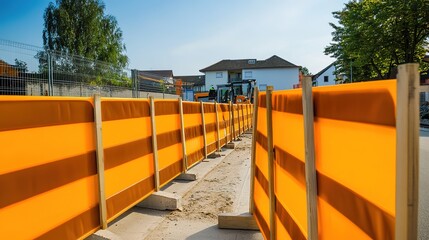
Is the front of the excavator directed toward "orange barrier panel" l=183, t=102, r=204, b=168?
no

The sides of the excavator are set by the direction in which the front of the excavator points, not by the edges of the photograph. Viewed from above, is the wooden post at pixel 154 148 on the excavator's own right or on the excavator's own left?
on the excavator's own right

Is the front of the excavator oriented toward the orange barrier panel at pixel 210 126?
no

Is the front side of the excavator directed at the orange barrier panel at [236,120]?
no

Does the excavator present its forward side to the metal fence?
no

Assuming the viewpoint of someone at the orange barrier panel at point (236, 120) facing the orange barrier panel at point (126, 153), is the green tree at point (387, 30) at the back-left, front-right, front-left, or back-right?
back-left
